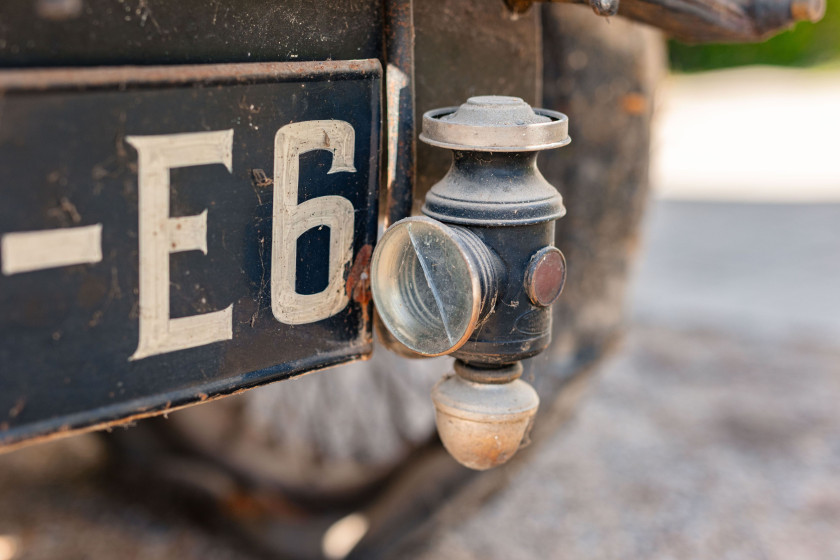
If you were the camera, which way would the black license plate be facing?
facing the viewer and to the right of the viewer
